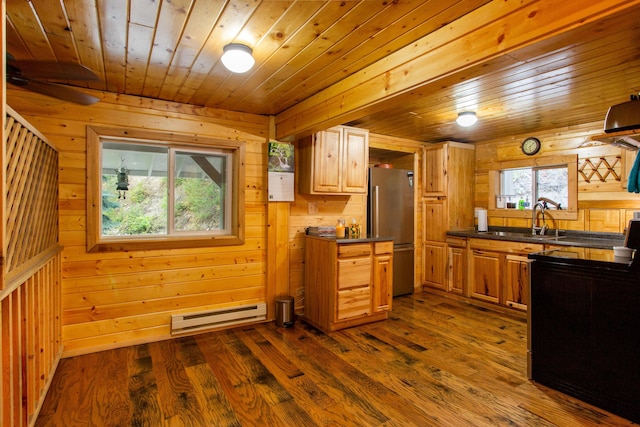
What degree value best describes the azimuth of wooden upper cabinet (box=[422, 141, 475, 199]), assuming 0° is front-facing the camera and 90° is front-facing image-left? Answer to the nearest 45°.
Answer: approximately 45°

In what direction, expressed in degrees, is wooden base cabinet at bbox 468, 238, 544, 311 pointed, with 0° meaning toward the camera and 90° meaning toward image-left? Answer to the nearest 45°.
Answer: approximately 45°

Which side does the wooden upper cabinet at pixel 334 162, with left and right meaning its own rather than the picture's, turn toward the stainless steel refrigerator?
left

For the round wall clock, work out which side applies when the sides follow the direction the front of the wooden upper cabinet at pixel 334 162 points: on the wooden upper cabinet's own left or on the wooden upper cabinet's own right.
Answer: on the wooden upper cabinet's own left
